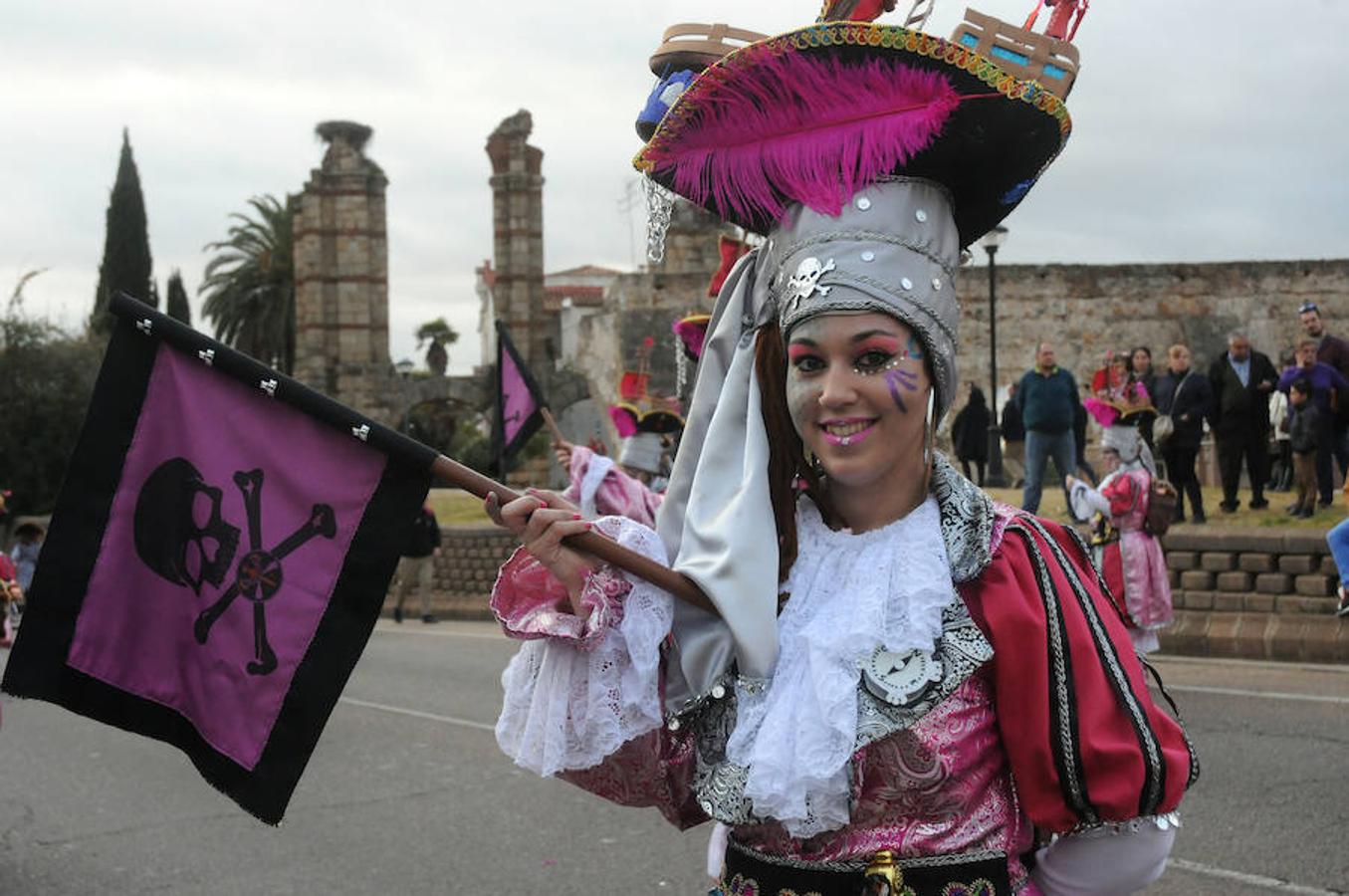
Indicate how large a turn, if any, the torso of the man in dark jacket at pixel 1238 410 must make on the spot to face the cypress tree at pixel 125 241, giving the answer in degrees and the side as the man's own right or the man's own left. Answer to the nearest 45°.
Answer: approximately 135° to the man's own right

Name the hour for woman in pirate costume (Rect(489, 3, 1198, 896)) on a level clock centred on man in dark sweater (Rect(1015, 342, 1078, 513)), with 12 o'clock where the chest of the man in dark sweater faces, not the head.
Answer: The woman in pirate costume is roughly at 12 o'clock from the man in dark sweater.

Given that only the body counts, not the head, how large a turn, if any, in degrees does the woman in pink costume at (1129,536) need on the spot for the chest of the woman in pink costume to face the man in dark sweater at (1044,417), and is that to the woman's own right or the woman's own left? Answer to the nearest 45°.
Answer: approximately 90° to the woman's own right

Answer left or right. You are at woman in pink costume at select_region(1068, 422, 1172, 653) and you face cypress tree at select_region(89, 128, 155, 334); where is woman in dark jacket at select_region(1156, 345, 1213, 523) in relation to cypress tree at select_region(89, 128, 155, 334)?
right

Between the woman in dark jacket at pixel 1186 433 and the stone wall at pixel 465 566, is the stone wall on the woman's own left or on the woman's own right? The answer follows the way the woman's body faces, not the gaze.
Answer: on the woman's own right

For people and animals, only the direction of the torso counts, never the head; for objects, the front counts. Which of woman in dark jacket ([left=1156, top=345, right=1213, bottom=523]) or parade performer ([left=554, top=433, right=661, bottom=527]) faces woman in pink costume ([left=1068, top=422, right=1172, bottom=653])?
the woman in dark jacket

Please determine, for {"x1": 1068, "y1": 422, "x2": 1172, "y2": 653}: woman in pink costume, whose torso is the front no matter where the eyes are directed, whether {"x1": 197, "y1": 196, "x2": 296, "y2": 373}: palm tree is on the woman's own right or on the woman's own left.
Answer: on the woman's own right

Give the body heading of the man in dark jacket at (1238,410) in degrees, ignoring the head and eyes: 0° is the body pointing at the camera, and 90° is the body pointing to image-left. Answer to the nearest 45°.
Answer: approximately 0°
